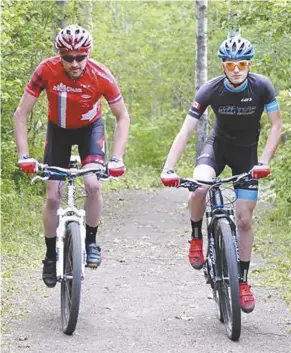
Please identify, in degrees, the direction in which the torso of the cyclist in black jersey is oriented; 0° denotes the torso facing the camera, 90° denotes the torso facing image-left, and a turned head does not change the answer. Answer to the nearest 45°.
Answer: approximately 0°

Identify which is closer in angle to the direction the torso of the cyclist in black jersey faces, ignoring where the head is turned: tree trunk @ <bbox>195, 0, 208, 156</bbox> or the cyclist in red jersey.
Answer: the cyclist in red jersey

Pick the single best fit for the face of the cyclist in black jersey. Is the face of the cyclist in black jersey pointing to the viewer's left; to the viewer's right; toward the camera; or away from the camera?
toward the camera

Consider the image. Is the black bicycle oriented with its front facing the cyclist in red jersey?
no

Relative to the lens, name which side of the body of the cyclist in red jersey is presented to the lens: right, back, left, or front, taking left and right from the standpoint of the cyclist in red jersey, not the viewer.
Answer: front

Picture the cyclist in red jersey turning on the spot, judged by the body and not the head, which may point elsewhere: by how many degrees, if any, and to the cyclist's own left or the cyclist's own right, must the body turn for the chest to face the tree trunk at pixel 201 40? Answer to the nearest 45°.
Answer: approximately 180°

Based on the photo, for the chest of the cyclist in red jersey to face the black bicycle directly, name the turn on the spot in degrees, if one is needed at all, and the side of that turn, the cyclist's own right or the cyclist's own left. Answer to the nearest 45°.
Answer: approximately 90° to the cyclist's own left

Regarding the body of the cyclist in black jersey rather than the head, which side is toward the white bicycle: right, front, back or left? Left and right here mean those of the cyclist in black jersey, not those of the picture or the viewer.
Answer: right

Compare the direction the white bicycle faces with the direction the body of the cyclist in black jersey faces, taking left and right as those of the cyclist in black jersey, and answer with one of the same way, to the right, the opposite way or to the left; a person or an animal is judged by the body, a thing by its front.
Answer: the same way

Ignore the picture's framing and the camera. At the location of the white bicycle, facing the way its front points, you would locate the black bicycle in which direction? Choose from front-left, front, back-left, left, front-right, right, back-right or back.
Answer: left

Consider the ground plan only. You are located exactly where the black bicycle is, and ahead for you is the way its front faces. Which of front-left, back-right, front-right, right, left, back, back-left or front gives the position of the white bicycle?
right

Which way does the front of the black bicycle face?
toward the camera

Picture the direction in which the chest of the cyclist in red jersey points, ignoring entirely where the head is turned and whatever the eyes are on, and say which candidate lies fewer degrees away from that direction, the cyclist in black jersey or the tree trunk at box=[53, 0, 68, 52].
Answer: the cyclist in black jersey

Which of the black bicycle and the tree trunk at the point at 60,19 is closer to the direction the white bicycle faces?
the black bicycle

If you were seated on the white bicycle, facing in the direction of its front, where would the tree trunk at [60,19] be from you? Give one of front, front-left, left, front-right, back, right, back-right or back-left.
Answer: back
